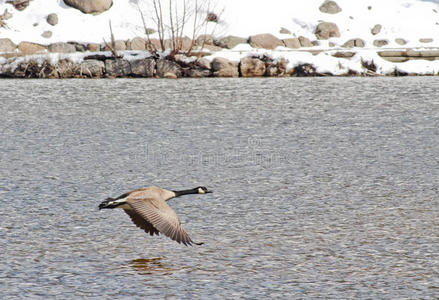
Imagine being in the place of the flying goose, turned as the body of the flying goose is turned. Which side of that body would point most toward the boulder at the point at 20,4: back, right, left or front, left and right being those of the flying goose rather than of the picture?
left

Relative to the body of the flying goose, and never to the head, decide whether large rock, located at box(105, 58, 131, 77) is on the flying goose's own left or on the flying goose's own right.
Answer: on the flying goose's own left

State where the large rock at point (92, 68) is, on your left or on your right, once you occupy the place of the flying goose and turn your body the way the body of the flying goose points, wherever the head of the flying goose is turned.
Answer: on your left

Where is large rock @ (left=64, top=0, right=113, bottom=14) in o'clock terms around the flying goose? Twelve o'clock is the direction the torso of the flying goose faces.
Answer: The large rock is roughly at 9 o'clock from the flying goose.

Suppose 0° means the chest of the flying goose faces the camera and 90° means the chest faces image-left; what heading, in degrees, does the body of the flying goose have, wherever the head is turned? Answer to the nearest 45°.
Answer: approximately 270°

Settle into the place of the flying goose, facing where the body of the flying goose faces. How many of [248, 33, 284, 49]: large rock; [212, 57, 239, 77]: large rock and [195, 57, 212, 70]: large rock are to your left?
3

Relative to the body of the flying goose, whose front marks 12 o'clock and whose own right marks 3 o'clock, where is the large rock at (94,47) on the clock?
The large rock is roughly at 9 o'clock from the flying goose.

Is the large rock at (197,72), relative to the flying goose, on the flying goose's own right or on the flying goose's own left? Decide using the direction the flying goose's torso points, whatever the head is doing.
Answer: on the flying goose's own left

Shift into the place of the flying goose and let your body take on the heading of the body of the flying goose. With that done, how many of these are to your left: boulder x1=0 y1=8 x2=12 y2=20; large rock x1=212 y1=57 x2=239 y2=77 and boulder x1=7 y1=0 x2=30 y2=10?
3

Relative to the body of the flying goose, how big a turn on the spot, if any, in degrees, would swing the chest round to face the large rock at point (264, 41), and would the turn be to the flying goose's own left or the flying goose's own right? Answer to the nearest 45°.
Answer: approximately 90° to the flying goose's own left

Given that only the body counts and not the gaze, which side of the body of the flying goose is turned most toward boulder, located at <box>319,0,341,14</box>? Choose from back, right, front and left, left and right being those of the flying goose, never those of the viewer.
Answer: left

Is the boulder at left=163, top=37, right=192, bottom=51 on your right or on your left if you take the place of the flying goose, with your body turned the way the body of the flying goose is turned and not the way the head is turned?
on your left
